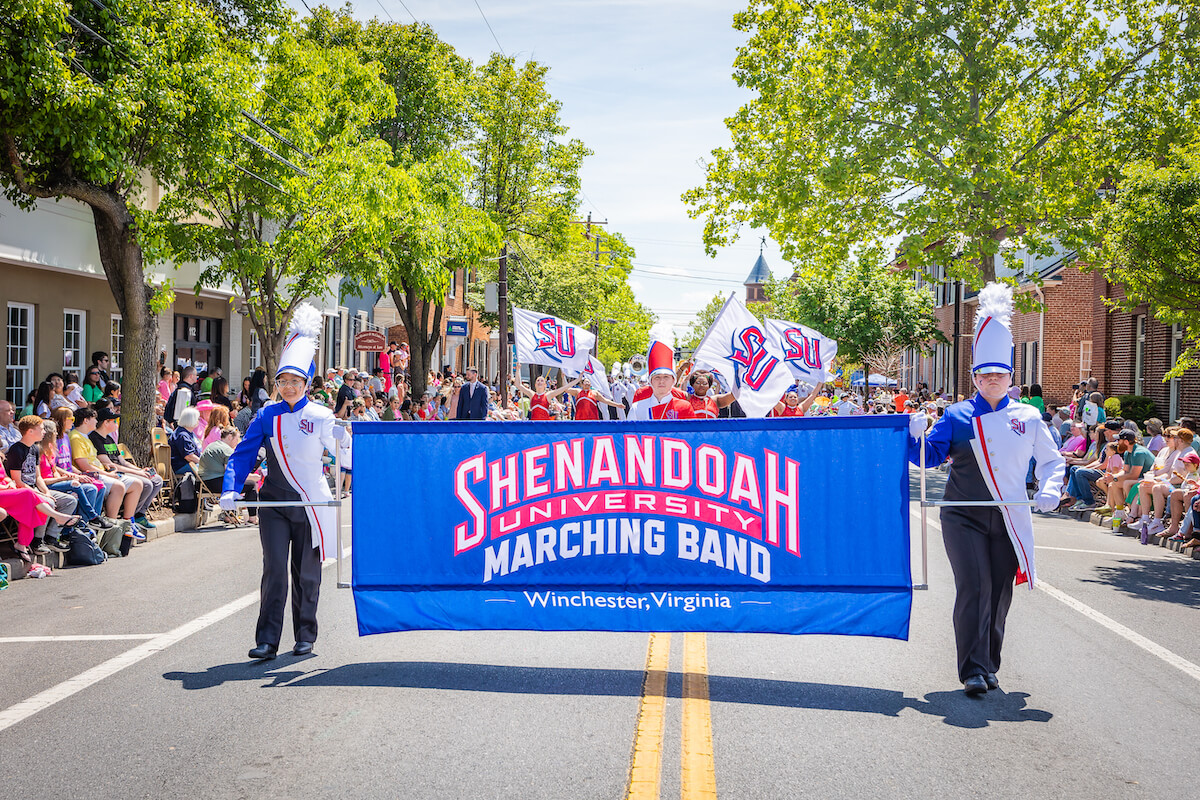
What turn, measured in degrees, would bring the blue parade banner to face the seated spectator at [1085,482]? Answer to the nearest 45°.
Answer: approximately 135° to its left

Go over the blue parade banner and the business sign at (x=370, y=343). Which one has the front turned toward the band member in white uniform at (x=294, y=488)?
the business sign

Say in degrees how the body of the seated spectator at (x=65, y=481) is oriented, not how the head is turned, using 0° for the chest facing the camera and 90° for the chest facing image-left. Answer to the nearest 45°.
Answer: approximately 270°

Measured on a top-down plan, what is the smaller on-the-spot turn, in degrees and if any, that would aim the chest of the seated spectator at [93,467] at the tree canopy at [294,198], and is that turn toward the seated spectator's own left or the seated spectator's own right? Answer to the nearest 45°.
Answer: approximately 45° to the seated spectator's own left

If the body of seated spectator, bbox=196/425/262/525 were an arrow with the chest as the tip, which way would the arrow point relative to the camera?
to the viewer's right

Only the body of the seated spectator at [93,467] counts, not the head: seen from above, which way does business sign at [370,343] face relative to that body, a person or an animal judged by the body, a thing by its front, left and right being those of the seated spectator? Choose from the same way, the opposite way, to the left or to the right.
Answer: to the right

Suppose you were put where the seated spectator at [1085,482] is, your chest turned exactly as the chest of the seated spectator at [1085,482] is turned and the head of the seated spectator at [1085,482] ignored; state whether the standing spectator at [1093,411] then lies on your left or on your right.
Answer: on your right

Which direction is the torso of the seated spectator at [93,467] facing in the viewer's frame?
to the viewer's right

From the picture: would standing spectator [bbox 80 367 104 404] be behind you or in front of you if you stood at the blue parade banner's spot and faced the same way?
behind

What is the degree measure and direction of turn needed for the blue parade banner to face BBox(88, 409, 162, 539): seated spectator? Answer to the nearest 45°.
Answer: approximately 135° to its right

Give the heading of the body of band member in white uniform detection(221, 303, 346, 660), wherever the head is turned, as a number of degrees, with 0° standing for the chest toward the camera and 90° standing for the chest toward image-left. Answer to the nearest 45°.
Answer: approximately 0°

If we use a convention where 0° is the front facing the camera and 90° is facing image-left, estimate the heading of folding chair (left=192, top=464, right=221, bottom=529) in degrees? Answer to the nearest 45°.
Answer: approximately 270°

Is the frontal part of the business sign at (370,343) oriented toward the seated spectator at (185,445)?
yes

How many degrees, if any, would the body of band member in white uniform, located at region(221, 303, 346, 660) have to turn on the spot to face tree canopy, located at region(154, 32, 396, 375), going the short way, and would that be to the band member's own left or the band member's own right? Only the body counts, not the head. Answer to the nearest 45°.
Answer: approximately 180°
